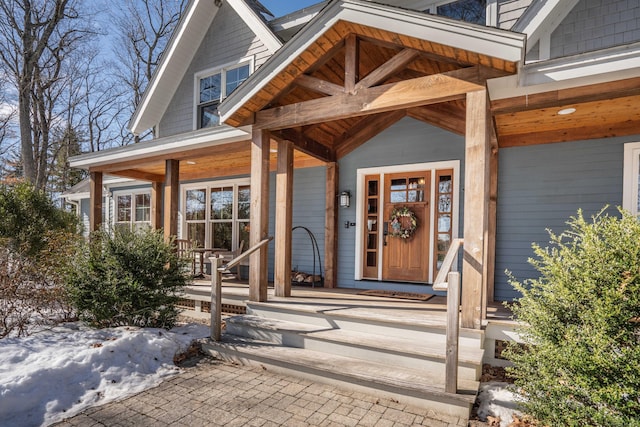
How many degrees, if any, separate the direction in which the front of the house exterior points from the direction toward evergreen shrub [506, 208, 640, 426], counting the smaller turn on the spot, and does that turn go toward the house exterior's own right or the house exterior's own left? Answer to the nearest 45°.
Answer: approximately 45° to the house exterior's own left

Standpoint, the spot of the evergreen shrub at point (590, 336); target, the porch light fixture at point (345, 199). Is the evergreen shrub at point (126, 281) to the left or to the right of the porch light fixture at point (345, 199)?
left

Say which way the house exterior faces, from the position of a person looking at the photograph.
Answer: facing the viewer and to the left of the viewer

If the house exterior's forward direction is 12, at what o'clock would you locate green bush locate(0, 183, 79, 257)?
The green bush is roughly at 2 o'clock from the house exterior.
